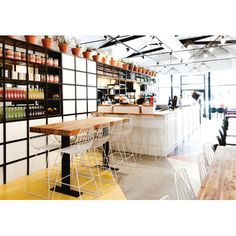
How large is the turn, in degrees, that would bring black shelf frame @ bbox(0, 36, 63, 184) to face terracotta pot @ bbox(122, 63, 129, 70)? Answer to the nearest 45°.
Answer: approximately 90° to its left

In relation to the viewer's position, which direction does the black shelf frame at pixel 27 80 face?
facing the viewer and to the right of the viewer

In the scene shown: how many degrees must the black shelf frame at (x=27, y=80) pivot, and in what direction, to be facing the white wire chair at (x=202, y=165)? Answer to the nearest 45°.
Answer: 0° — it already faces it

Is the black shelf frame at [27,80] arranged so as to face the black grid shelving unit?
no

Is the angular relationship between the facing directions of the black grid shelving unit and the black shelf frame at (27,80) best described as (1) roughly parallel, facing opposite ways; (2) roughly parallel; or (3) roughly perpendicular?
roughly parallel

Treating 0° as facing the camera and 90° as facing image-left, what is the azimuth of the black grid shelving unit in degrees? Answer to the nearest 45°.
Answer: approximately 315°

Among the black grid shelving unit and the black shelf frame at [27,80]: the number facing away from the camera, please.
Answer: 0

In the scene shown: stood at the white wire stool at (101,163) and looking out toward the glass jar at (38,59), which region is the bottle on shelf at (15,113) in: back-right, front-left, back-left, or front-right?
front-left

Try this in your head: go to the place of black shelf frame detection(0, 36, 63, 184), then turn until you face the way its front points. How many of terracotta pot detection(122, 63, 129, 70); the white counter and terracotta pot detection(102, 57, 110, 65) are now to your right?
0
